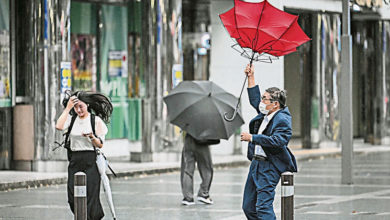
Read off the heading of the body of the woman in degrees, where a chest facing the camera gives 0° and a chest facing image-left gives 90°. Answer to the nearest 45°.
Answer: approximately 0°

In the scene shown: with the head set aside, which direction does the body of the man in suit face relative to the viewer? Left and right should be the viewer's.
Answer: facing the viewer and to the left of the viewer

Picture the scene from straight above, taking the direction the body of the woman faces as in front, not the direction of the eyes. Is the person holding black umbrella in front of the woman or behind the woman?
behind

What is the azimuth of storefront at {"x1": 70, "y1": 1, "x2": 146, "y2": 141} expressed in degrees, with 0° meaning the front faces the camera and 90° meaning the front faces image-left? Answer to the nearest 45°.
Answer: approximately 0°

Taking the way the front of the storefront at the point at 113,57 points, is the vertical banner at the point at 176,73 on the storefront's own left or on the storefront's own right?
on the storefront's own left

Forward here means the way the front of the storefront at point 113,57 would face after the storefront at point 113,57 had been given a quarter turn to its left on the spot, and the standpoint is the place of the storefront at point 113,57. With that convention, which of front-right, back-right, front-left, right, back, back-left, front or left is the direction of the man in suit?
right

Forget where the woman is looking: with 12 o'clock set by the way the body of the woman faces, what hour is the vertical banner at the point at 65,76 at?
The vertical banner is roughly at 6 o'clock from the woman.

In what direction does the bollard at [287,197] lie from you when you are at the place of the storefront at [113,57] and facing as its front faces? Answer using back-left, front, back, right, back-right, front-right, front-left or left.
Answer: front

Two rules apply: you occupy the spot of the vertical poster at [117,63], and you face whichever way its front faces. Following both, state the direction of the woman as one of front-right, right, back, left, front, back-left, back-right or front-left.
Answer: front

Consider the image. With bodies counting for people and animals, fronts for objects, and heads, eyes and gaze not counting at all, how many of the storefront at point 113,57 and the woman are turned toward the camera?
2

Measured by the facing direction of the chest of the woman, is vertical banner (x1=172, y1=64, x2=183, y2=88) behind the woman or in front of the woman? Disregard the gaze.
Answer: behind

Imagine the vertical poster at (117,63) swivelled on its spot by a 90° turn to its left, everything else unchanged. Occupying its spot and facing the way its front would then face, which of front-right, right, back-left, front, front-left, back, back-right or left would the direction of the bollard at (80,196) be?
right

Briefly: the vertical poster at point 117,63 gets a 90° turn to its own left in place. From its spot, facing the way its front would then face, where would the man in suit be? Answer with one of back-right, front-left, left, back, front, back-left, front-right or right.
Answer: right
